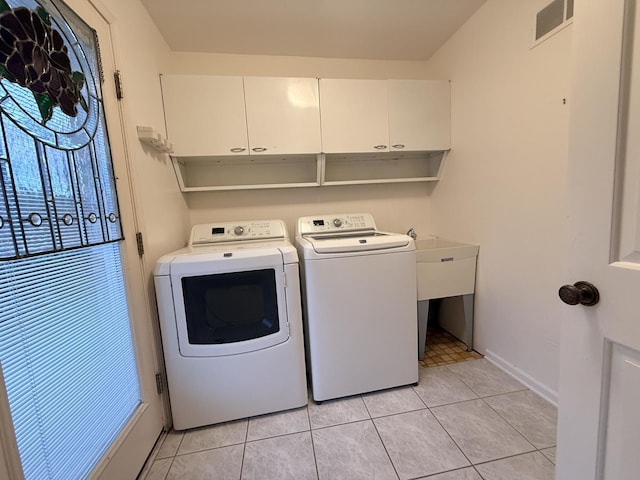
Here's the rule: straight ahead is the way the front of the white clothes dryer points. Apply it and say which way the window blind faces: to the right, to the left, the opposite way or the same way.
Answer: to the left

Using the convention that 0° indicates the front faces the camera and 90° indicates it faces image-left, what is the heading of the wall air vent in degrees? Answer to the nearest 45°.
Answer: approximately 45°

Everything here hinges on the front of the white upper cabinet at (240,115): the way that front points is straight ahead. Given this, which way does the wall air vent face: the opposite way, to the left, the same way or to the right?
to the right

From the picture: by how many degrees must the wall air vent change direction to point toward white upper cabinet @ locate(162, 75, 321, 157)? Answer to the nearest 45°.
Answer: approximately 45° to its right

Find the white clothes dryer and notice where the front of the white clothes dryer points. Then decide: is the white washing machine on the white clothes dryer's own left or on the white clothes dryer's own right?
on the white clothes dryer's own left

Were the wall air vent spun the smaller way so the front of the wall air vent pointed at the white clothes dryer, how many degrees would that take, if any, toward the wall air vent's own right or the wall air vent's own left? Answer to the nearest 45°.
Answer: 0° — it already faces it

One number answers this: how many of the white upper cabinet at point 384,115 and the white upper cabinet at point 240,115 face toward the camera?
2
